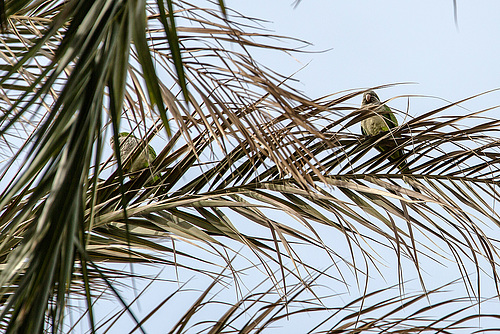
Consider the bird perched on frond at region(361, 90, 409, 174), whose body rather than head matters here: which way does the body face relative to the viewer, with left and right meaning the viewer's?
facing the viewer and to the left of the viewer
